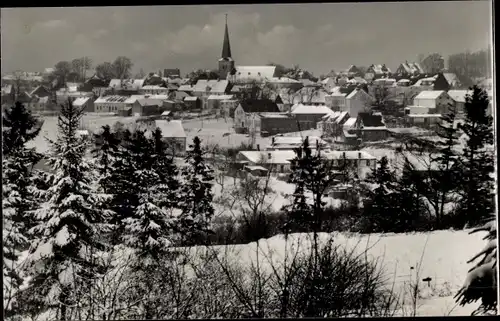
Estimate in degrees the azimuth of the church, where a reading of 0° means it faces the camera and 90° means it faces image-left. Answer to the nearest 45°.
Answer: approximately 90°
